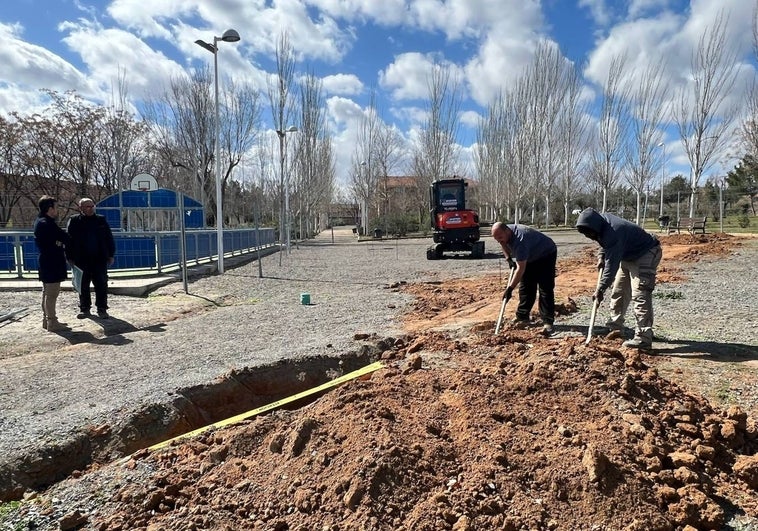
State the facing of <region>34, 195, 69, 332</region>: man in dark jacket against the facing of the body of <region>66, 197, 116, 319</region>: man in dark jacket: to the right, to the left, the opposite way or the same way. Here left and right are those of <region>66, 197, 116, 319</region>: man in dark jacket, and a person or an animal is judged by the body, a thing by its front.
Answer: to the left

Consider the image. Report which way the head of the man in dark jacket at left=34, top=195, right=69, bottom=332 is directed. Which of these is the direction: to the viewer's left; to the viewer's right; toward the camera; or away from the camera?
to the viewer's right

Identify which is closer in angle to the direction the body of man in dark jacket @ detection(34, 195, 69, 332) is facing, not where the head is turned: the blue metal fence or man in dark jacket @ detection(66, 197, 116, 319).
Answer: the man in dark jacket

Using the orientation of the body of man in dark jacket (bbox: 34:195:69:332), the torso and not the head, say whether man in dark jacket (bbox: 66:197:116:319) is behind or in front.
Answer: in front

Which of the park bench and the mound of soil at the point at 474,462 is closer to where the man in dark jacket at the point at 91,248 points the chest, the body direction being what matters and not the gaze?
the mound of soil

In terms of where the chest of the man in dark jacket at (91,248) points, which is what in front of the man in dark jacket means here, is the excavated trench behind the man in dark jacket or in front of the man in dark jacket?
in front

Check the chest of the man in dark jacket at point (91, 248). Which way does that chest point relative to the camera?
toward the camera

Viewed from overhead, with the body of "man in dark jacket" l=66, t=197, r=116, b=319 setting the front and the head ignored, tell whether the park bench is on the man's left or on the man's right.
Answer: on the man's left

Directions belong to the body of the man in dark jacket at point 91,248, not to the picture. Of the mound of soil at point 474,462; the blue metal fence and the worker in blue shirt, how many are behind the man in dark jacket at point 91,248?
1

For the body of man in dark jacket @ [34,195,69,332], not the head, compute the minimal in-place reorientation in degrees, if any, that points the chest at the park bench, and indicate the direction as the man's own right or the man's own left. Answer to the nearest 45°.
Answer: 0° — they already face it

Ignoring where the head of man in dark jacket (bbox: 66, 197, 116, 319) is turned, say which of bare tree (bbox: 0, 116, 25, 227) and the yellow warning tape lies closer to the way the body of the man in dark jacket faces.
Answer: the yellow warning tape

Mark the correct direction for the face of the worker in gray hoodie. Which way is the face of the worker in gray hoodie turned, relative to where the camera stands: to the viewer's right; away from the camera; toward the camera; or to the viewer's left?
to the viewer's left

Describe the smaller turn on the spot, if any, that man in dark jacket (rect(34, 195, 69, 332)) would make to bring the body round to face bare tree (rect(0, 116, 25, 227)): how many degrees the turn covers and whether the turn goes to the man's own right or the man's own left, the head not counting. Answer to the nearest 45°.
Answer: approximately 90° to the man's own left

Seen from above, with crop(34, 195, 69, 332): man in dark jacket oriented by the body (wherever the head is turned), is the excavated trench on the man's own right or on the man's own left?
on the man's own right

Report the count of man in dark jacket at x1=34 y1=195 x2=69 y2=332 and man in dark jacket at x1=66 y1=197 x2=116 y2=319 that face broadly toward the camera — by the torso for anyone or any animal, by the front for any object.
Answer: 1

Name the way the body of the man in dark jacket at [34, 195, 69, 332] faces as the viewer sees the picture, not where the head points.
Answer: to the viewer's right
